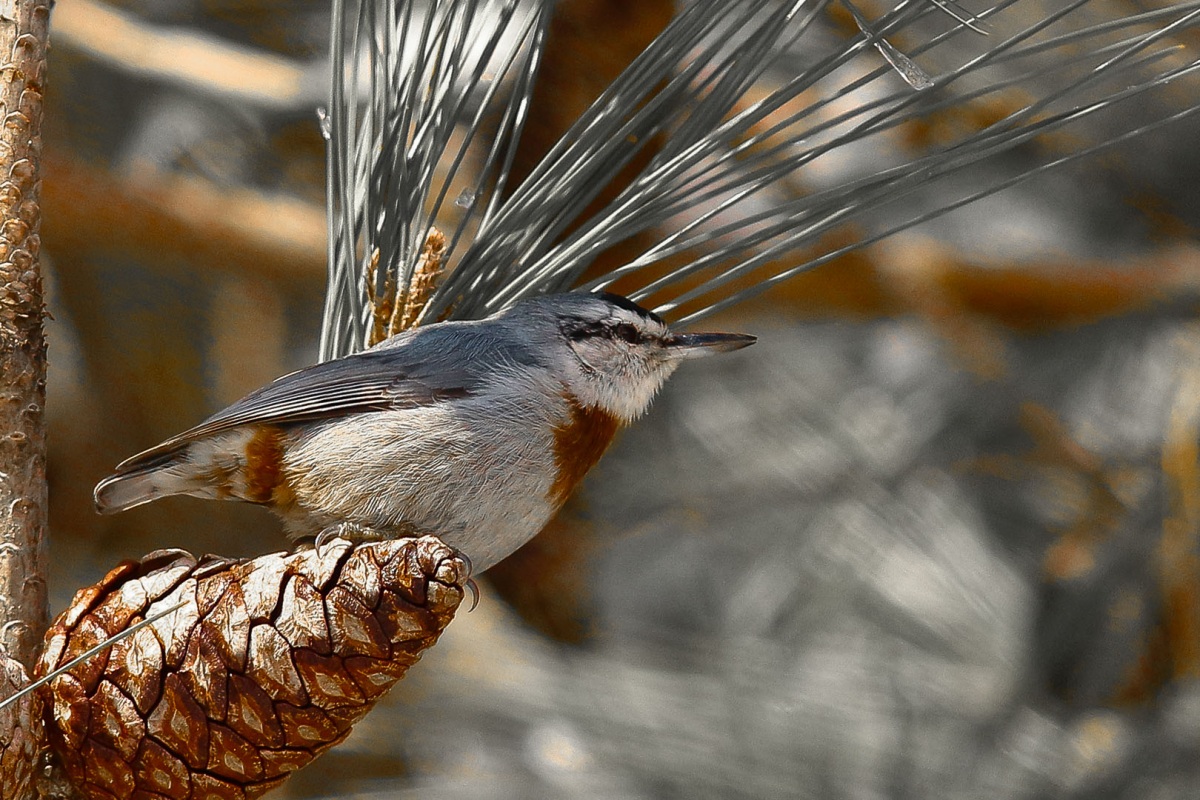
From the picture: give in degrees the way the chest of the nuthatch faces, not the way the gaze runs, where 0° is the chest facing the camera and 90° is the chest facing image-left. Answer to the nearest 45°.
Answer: approximately 270°

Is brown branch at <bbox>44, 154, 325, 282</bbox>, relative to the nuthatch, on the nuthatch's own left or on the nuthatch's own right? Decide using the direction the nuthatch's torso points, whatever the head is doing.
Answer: on the nuthatch's own left

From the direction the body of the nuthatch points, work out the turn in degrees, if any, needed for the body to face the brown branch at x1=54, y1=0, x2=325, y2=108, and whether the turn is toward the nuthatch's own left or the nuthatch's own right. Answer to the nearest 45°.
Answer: approximately 135° to the nuthatch's own left
